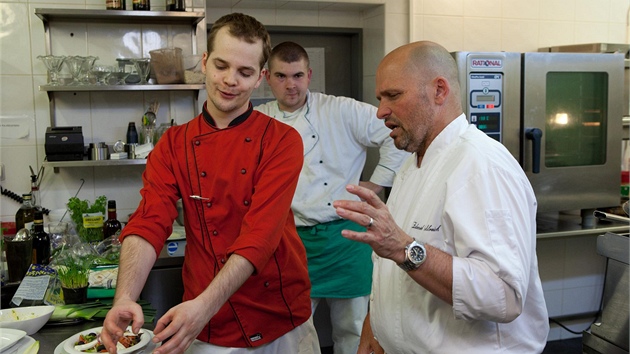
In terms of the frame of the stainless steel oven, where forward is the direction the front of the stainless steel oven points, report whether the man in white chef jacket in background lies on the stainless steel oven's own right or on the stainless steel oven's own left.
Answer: on the stainless steel oven's own right

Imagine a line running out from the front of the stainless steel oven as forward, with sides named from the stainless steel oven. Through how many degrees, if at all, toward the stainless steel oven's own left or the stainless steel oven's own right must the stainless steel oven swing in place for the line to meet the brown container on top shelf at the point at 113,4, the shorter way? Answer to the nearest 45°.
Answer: approximately 45° to the stainless steel oven's own right

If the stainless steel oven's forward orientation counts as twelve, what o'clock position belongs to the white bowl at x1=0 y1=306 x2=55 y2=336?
The white bowl is roughly at 1 o'clock from the stainless steel oven.

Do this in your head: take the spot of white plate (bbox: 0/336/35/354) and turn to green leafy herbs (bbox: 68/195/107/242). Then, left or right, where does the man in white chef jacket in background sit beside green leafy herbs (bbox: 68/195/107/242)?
right

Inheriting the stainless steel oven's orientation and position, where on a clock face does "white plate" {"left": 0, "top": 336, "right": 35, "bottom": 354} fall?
The white plate is roughly at 1 o'clock from the stainless steel oven.

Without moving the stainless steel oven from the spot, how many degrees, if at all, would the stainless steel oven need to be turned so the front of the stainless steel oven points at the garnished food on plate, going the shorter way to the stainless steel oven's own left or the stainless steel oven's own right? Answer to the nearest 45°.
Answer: approximately 45° to the stainless steel oven's own right

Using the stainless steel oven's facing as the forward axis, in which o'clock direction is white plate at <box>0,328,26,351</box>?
The white plate is roughly at 1 o'clock from the stainless steel oven.

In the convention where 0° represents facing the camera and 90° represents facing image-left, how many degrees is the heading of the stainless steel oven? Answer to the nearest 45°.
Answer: approximately 0°

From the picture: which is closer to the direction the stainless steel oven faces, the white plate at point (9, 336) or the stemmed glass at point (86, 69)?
the white plate

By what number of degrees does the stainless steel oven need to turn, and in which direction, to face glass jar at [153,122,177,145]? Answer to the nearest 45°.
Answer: approximately 45° to its right

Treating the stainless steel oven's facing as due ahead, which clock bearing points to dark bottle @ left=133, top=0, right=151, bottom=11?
The dark bottle is roughly at 2 o'clock from the stainless steel oven.

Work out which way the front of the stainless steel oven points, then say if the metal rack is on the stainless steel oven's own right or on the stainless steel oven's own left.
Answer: on the stainless steel oven's own right
